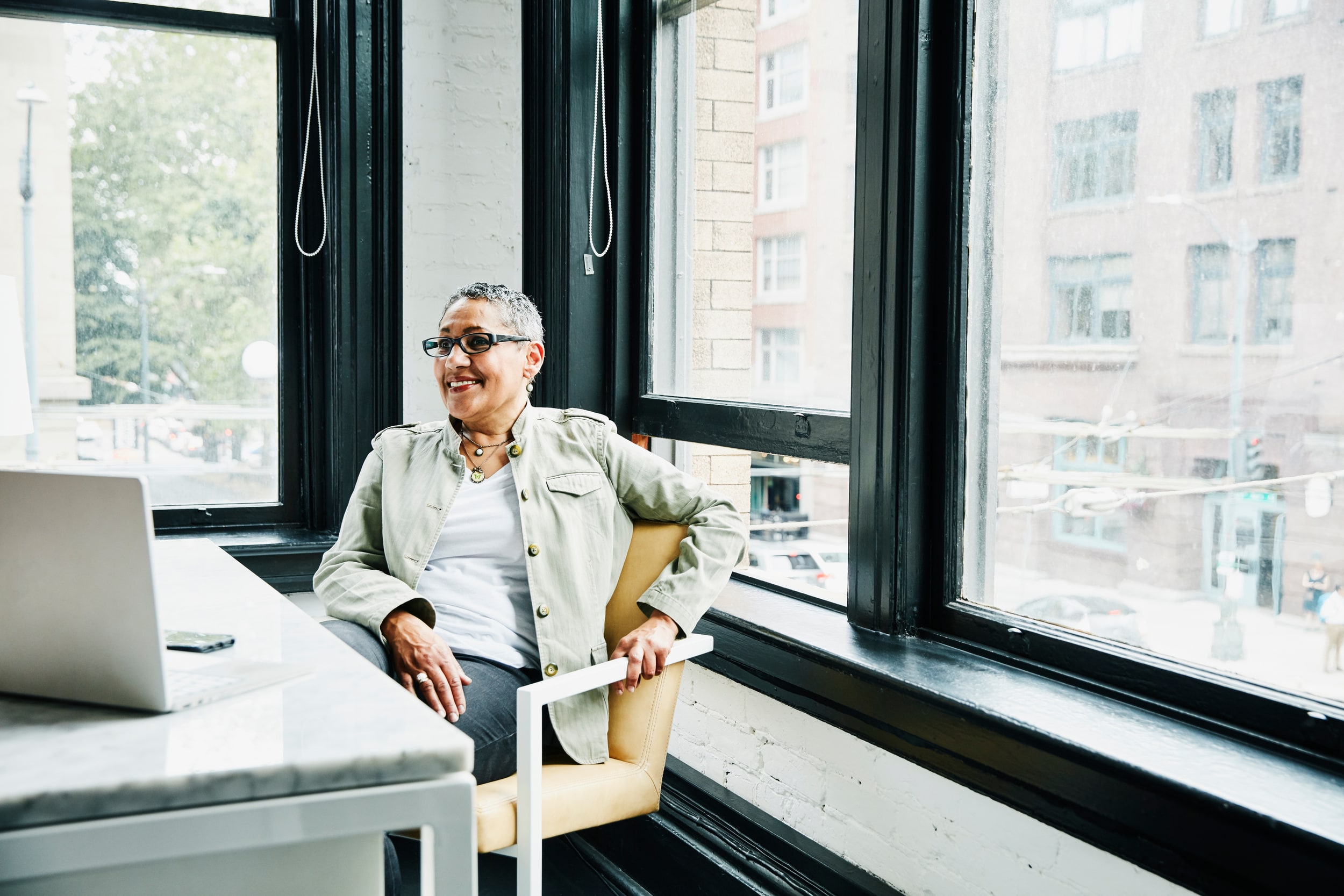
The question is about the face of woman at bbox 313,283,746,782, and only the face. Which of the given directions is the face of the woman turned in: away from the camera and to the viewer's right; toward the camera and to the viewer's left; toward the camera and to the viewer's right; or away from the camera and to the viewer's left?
toward the camera and to the viewer's left

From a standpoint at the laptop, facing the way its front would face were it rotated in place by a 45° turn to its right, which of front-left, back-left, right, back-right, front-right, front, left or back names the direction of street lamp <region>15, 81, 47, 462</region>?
left

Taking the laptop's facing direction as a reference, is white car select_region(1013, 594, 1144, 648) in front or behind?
in front

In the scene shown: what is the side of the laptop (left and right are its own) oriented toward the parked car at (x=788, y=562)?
front

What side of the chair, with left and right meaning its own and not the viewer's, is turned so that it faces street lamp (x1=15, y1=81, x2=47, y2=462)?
right

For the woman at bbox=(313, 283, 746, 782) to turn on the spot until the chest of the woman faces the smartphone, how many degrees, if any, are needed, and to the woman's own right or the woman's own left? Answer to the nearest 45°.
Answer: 0° — they already face it

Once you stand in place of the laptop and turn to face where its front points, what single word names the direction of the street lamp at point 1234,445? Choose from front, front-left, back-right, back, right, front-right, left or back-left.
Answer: front-right

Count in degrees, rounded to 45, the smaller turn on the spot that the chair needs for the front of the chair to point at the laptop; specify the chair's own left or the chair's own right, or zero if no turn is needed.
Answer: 0° — it already faces it

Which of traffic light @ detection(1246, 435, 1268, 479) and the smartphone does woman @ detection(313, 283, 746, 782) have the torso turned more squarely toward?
the smartphone

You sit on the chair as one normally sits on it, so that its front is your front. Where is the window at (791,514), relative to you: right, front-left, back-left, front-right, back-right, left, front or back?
back

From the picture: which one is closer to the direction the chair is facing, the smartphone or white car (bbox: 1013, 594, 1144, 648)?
the smartphone

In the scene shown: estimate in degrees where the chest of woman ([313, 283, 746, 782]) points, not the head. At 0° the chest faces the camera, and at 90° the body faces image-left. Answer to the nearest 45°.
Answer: approximately 45°

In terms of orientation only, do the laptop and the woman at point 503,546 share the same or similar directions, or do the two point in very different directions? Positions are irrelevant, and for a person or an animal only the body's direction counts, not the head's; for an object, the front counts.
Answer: very different directions

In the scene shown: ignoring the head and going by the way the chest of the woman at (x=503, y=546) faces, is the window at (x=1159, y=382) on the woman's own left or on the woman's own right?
on the woman's own left

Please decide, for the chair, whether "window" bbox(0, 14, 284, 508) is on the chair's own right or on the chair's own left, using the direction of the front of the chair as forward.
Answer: on the chair's own right

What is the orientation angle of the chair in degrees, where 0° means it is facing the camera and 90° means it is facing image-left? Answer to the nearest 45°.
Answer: approximately 45°

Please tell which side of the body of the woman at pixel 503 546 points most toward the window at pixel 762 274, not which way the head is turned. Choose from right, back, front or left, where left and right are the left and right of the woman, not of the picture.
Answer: back
